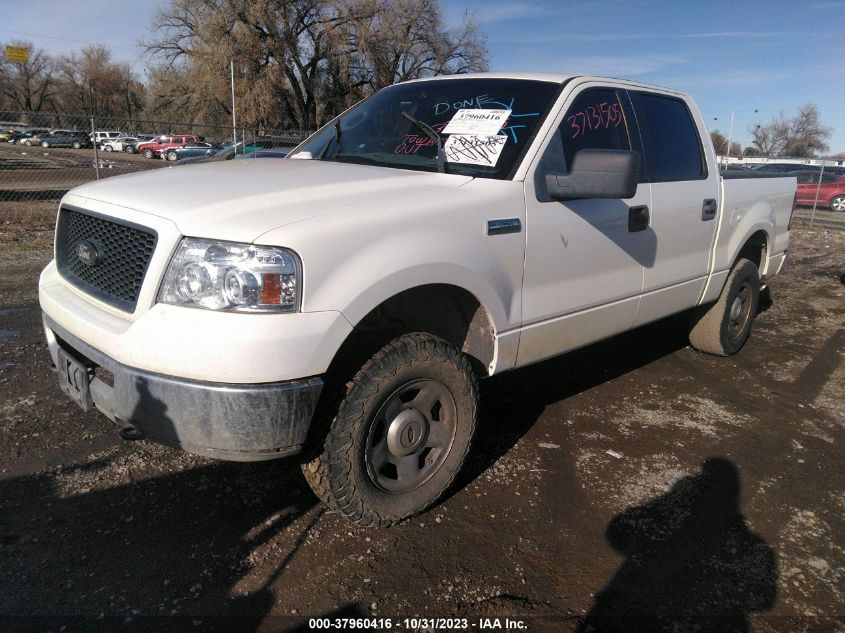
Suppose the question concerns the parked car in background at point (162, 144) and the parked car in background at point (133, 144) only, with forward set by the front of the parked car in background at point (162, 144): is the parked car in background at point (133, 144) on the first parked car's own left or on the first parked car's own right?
on the first parked car's own right

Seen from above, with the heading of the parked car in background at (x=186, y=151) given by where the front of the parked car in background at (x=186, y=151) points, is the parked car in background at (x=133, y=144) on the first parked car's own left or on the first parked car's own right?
on the first parked car's own right

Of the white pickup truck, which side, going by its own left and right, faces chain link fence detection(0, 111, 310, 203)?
right

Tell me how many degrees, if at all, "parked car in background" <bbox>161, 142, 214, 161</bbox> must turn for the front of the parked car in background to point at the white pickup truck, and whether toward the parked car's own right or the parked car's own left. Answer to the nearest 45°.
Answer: approximately 45° to the parked car's own left
